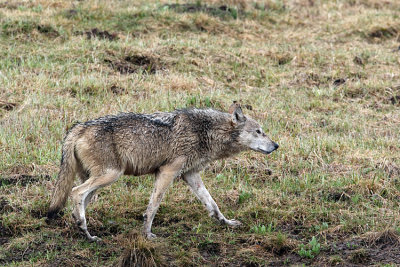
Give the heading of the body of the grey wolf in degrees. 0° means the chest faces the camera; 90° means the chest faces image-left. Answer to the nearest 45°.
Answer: approximately 270°
